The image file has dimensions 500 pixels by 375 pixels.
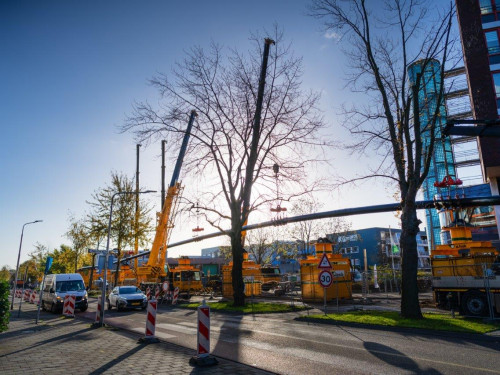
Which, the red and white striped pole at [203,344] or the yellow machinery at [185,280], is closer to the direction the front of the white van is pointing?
the red and white striped pole

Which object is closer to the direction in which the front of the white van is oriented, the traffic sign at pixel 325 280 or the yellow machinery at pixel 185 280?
the traffic sign

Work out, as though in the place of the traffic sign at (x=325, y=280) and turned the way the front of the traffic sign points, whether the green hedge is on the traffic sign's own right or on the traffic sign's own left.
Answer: on the traffic sign's own right

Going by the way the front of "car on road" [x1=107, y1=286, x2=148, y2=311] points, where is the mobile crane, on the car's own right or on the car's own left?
on the car's own left

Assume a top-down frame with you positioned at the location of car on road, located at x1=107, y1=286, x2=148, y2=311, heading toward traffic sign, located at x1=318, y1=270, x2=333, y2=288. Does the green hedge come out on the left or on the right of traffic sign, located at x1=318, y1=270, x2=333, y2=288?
right

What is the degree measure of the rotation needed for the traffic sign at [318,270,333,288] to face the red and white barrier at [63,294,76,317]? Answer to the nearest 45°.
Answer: approximately 90° to its right

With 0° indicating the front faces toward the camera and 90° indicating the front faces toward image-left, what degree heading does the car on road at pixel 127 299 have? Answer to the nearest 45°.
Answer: approximately 315°
